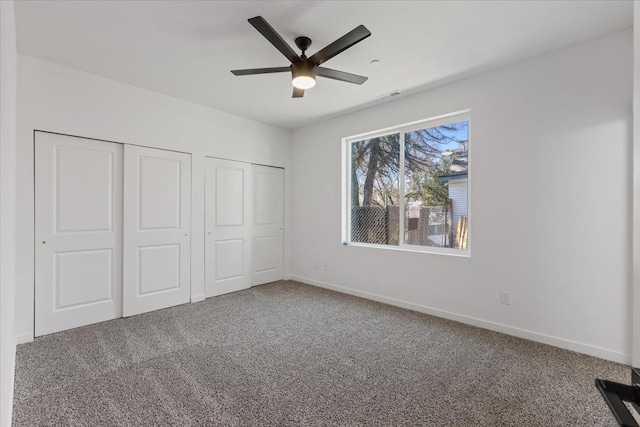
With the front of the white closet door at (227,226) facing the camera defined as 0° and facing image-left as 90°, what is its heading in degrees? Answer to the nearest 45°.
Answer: approximately 315°

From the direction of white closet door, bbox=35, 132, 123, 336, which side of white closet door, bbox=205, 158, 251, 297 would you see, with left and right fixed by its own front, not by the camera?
right

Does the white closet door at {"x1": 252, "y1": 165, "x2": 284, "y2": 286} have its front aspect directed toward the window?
yes

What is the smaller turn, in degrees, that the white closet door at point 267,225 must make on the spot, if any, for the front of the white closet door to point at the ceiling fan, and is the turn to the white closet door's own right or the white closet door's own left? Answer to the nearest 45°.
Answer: approximately 45° to the white closet door's own right

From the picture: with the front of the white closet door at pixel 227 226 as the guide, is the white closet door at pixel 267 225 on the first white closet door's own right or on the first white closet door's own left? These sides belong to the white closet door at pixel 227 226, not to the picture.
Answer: on the first white closet door's own left

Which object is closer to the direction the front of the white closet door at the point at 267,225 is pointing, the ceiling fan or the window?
the window

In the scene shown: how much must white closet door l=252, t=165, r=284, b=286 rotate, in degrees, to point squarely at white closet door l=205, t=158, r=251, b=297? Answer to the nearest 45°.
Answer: approximately 90° to its right
